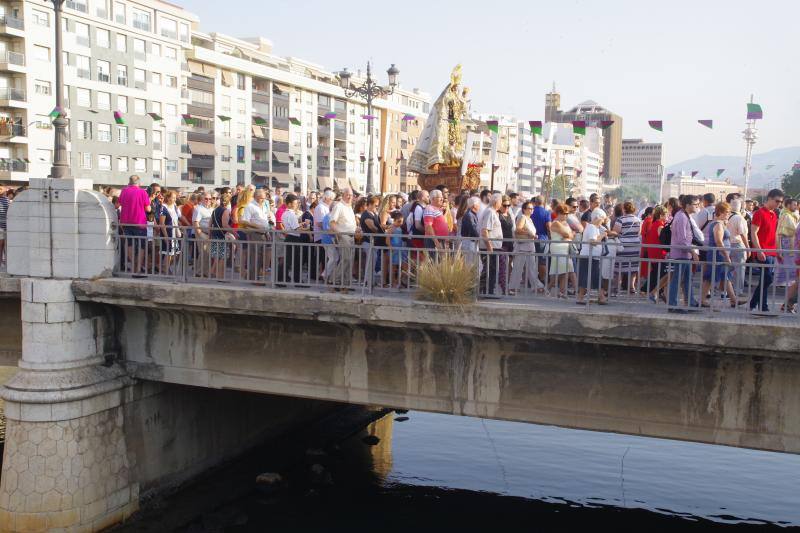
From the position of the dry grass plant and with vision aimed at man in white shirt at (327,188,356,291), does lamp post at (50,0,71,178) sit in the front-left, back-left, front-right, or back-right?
front-left

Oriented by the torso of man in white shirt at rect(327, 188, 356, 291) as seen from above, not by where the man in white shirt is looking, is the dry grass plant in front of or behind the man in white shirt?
in front

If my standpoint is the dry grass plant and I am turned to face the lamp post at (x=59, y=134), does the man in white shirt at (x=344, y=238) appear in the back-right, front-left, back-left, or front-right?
front-right

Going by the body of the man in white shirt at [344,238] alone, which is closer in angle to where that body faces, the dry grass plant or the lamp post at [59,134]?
the dry grass plant
